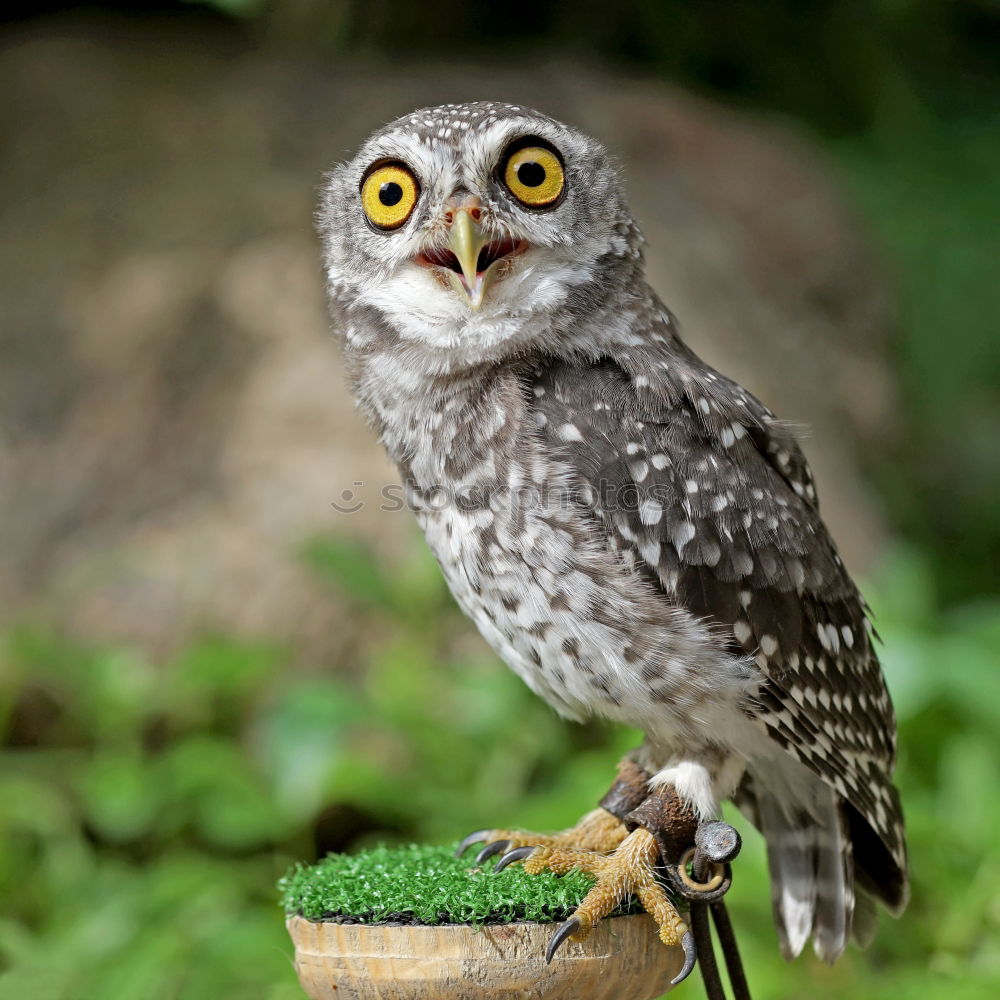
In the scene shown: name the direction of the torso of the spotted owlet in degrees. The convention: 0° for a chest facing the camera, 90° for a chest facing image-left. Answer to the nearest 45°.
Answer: approximately 45°
